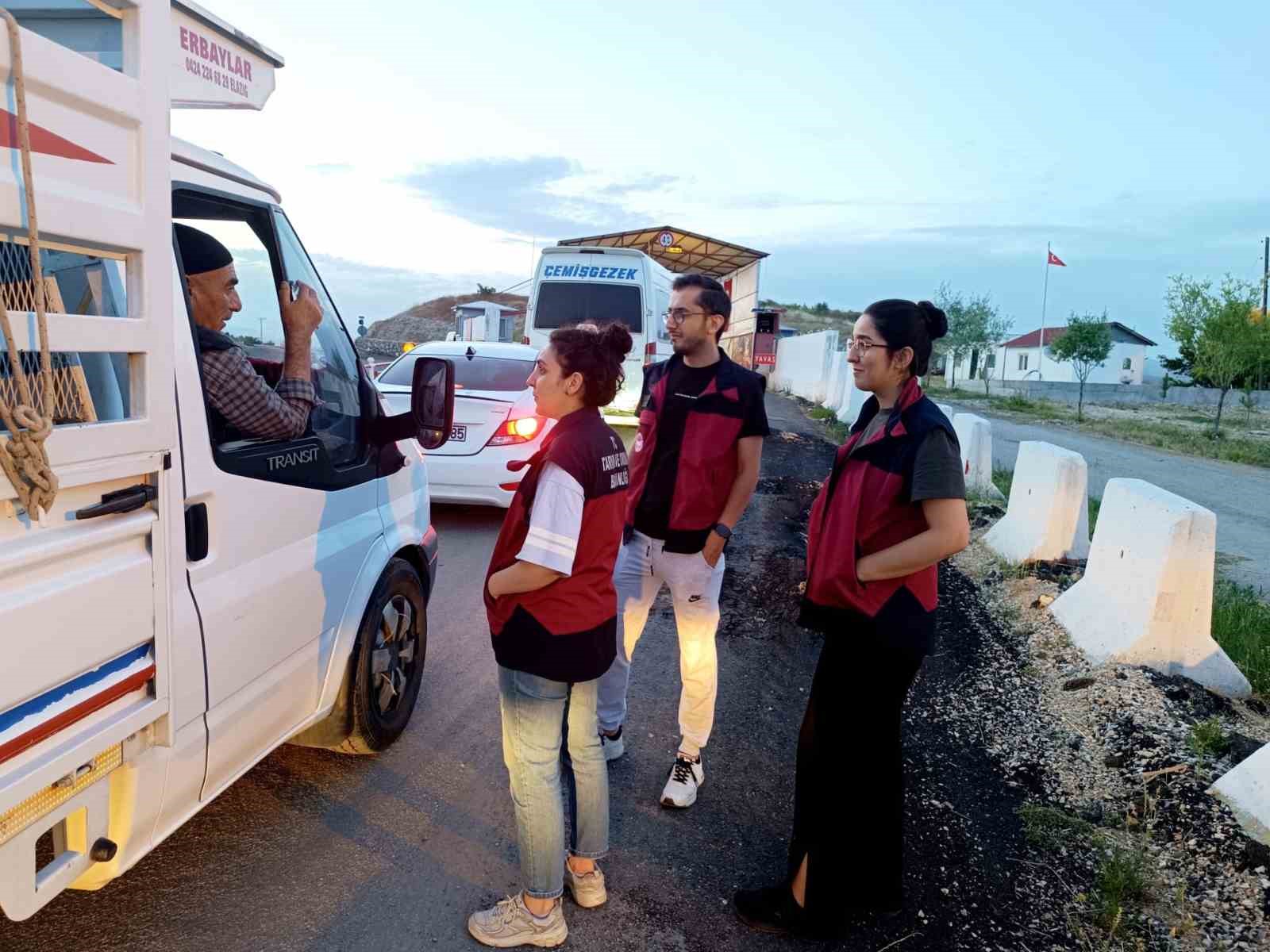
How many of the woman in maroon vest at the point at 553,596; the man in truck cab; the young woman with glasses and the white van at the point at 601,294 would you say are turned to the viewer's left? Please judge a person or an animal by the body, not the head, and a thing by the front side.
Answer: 2

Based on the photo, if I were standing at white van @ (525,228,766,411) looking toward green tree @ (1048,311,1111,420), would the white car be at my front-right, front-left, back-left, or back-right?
back-right

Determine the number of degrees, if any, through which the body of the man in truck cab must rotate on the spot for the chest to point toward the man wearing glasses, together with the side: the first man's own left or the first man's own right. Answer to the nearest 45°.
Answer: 0° — they already face them

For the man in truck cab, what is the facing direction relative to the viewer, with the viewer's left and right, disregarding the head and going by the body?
facing to the right of the viewer

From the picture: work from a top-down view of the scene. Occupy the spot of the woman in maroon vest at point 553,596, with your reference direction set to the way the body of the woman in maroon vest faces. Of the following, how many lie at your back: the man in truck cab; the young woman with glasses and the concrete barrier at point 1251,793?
2

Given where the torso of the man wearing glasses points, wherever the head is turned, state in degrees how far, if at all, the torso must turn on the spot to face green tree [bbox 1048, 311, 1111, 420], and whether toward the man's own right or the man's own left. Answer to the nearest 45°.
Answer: approximately 180°

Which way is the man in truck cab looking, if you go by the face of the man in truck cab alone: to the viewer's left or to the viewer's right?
to the viewer's right

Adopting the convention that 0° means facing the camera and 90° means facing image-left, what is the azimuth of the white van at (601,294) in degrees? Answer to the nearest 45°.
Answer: approximately 180°

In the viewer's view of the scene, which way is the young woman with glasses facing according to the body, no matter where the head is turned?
to the viewer's left

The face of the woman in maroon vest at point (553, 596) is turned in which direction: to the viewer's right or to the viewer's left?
to the viewer's left

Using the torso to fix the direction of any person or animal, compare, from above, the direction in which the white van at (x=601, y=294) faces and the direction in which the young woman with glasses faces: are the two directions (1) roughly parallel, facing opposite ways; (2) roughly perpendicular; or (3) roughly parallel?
roughly perpendicular
